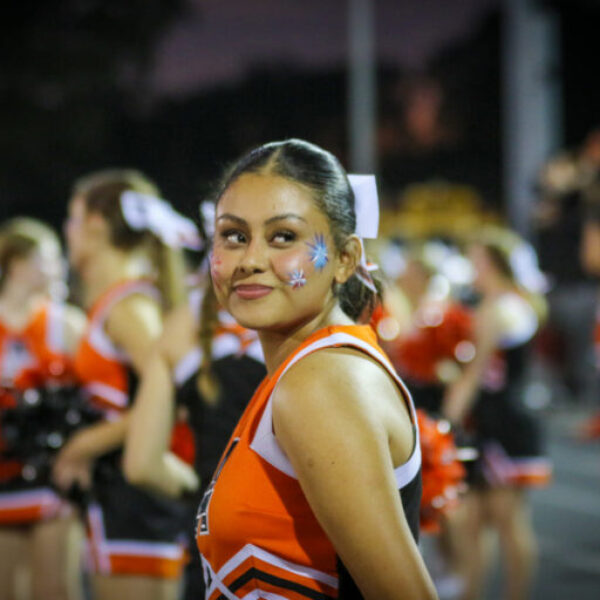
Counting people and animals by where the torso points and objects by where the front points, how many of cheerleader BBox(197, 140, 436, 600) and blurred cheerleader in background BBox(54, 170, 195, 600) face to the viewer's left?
2

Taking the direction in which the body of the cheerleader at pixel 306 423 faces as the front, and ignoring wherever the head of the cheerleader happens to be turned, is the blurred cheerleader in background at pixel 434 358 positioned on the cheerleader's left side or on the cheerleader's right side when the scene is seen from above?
on the cheerleader's right side

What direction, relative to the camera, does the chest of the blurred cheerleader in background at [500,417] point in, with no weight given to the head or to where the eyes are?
to the viewer's left

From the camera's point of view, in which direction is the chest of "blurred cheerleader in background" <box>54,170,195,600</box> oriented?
to the viewer's left

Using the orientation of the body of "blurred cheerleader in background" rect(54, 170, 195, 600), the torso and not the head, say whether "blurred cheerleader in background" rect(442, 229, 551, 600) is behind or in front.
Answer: behind

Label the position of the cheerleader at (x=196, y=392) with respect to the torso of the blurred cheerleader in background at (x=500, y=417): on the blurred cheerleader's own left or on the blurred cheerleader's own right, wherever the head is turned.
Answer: on the blurred cheerleader's own left

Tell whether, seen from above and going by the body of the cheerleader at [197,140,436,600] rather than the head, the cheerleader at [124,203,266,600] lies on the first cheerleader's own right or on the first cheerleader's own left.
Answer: on the first cheerleader's own right

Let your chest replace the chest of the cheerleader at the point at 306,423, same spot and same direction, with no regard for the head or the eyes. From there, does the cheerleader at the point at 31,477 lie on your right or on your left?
on your right

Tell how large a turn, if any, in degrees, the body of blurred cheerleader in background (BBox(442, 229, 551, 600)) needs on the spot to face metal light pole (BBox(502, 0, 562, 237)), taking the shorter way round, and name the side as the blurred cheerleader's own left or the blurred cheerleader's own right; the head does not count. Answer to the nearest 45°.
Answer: approximately 90° to the blurred cheerleader's own right

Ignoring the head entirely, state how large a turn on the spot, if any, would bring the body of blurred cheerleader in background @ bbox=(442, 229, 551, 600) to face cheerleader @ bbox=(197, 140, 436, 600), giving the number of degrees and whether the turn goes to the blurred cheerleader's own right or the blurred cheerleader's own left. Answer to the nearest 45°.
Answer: approximately 90° to the blurred cheerleader's own left

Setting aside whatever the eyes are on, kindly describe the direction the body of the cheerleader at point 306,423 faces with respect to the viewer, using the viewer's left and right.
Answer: facing to the left of the viewer

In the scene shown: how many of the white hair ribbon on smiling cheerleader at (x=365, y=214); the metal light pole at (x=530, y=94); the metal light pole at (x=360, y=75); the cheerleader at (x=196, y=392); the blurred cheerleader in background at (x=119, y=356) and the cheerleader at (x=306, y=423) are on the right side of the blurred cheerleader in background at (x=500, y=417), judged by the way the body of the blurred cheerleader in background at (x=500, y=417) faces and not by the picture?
2

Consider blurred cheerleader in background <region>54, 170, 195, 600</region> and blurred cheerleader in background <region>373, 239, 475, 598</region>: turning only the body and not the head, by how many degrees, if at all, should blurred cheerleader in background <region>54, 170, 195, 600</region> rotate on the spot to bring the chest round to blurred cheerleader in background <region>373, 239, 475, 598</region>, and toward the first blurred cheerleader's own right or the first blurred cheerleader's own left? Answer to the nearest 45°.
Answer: approximately 135° to the first blurred cheerleader's own right
